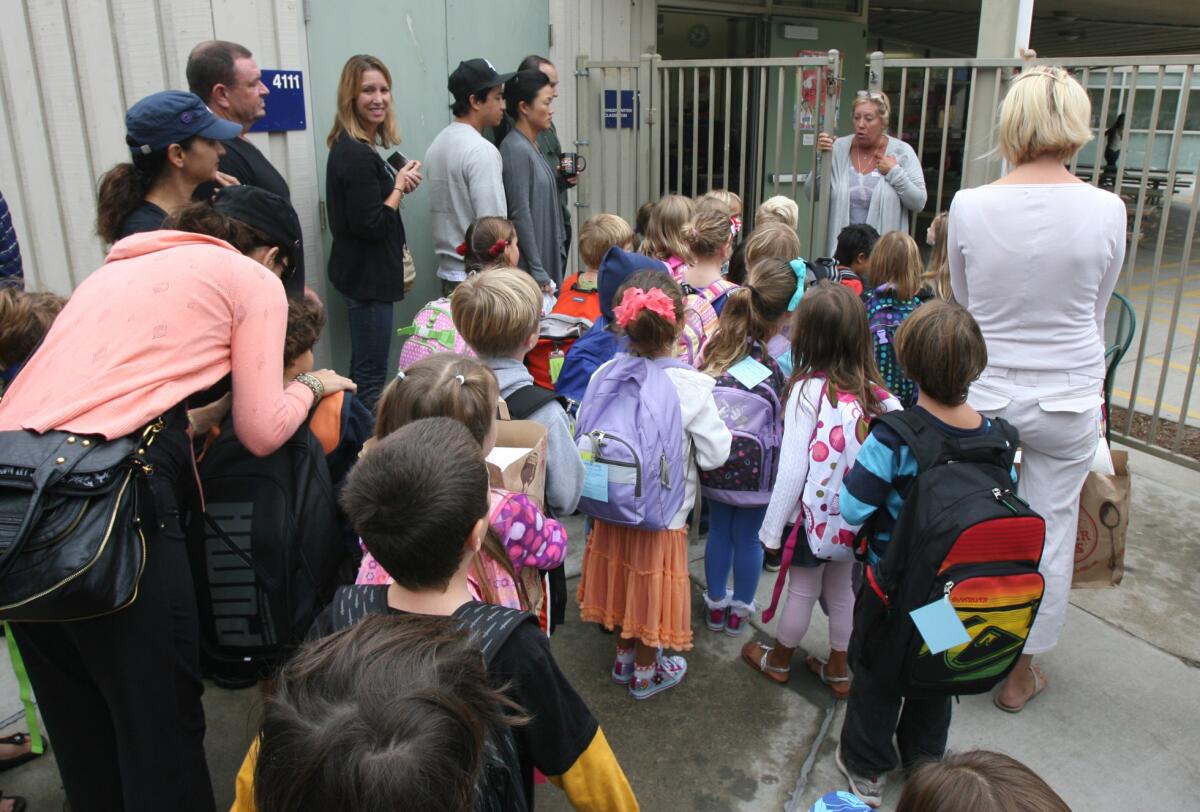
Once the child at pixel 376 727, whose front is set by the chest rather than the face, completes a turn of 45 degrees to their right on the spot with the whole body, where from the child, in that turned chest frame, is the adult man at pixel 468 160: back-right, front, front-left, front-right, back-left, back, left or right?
front-left

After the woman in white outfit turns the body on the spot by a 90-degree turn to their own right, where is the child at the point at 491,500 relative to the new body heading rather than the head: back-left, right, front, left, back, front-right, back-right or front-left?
back-right

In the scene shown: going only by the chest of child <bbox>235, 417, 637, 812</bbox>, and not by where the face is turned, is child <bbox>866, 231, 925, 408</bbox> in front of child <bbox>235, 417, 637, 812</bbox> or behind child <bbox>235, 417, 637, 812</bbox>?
in front

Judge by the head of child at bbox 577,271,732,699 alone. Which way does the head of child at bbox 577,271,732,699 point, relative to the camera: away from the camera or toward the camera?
away from the camera

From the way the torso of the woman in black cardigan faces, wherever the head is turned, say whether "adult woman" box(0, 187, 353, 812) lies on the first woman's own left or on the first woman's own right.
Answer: on the first woman's own right

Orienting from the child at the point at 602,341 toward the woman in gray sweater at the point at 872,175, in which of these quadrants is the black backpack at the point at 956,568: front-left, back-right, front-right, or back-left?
back-right

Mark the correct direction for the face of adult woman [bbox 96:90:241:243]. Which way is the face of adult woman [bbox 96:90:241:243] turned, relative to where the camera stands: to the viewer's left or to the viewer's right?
to the viewer's right

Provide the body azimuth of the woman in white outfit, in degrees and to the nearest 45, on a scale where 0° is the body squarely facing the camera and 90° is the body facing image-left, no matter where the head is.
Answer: approximately 180°

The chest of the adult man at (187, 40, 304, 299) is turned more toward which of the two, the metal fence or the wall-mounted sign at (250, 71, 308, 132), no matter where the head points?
the metal fence

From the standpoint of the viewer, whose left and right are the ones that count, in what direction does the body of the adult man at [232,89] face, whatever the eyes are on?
facing to the right of the viewer

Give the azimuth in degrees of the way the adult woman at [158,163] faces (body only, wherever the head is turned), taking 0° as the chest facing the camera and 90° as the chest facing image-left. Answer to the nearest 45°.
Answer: approximately 270°

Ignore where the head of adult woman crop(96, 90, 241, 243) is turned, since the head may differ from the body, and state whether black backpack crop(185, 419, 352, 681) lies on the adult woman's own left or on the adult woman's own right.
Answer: on the adult woman's own right

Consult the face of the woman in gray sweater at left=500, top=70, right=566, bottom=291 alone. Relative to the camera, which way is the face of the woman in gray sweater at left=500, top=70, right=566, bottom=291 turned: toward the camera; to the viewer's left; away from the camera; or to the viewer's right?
to the viewer's right

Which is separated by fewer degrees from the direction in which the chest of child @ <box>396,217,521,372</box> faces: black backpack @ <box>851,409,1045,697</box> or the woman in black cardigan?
the woman in black cardigan

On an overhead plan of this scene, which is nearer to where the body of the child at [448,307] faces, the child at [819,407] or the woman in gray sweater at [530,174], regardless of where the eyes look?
the woman in gray sweater

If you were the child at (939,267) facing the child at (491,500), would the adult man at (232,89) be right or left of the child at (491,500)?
right
